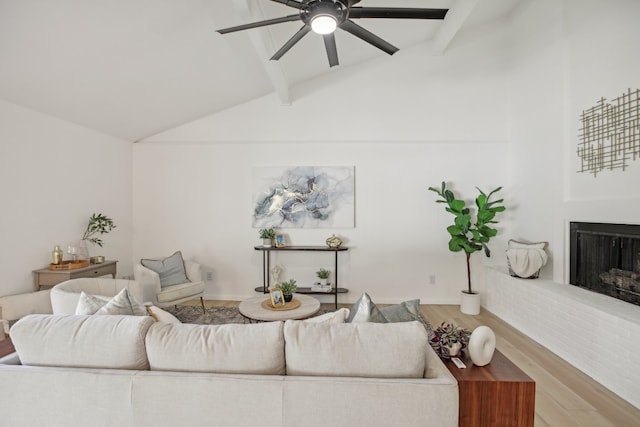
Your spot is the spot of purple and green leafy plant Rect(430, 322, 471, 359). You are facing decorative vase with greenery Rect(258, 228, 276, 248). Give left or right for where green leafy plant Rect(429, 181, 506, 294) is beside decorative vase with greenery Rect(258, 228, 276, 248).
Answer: right

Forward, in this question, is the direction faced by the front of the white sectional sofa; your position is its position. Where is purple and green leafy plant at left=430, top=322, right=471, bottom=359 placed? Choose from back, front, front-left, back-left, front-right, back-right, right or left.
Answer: right

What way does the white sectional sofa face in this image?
away from the camera

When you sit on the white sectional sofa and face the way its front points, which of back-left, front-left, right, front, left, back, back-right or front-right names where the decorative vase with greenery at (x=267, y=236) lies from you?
front

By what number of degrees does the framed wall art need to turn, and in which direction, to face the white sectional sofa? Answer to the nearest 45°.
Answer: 0° — it already faces it

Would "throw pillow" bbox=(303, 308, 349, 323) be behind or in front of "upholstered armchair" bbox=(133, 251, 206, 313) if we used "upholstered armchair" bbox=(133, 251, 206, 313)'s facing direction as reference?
in front

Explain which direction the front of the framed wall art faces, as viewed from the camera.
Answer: facing the viewer

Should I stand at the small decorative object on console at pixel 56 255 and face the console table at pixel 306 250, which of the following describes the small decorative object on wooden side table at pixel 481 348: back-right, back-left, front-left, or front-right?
front-right

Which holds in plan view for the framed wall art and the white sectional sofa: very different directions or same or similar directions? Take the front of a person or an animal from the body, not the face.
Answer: very different directions

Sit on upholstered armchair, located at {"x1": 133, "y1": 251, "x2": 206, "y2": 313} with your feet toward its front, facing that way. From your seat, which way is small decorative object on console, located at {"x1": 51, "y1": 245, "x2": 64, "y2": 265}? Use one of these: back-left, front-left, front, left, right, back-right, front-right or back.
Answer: back-right

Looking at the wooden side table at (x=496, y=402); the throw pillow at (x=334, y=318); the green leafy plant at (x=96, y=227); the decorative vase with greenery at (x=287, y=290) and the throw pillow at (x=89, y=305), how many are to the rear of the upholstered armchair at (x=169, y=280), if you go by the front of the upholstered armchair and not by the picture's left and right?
1

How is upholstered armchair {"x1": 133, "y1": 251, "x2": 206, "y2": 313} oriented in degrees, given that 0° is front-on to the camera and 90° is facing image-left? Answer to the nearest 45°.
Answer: approximately 315°

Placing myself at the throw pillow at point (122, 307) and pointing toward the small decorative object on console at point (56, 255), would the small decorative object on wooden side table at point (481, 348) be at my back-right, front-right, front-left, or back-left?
back-right

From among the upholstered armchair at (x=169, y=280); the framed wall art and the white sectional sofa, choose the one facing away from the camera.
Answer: the white sectional sofa

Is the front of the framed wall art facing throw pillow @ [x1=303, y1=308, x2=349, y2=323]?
yes

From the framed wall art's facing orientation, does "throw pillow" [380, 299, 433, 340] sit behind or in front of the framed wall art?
in front

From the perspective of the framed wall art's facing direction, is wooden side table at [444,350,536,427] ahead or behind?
ahead

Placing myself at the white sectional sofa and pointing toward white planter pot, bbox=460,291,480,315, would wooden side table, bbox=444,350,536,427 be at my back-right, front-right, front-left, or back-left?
front-right

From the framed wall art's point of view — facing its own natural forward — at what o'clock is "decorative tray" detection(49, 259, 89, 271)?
The decorative tray is roughly at 2 o'clock from the framed wall art.
